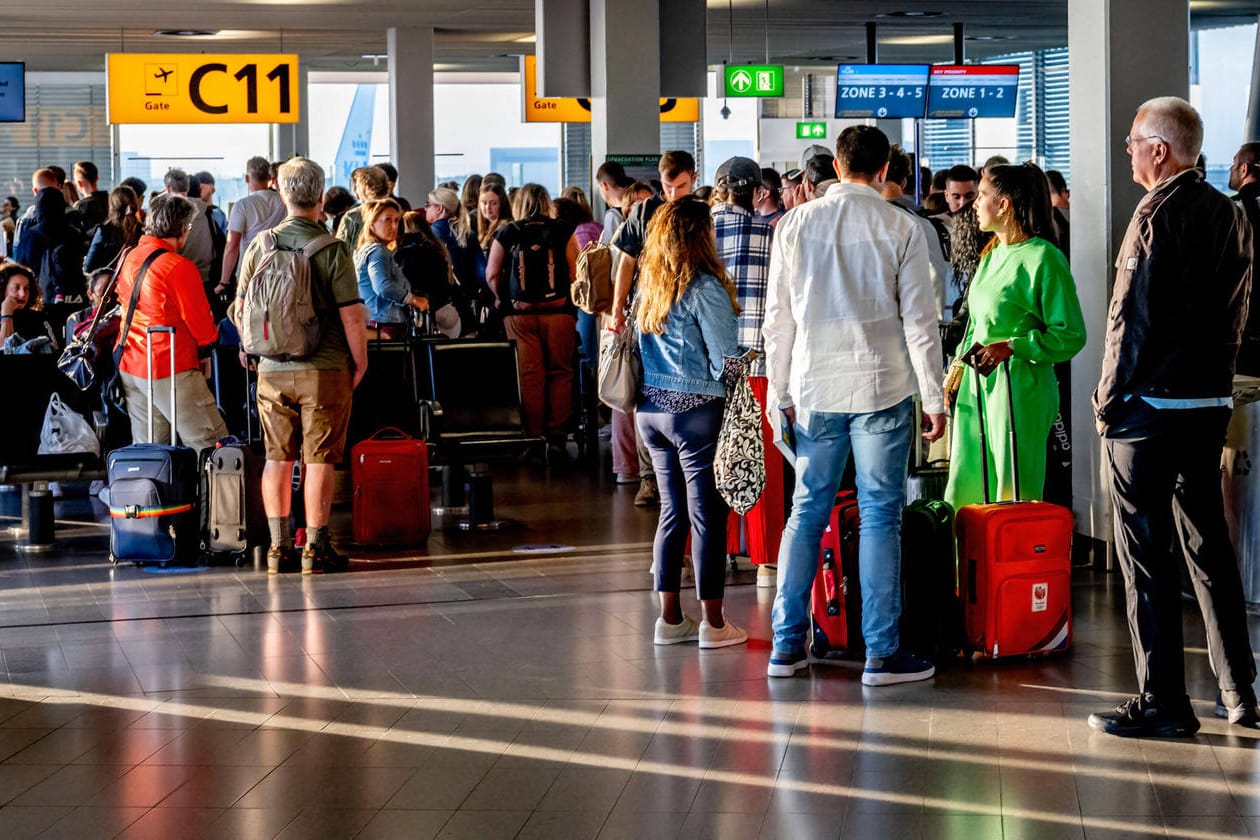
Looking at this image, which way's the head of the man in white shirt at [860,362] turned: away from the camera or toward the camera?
away from the camera

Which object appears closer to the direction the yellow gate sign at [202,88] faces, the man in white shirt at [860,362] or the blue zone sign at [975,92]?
the man in white shirt

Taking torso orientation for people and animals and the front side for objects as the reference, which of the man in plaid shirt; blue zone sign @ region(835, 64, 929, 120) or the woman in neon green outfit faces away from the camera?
the man in plaid shirt

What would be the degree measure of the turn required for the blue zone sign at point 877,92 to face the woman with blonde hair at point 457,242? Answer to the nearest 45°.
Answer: approximately 45° to its right

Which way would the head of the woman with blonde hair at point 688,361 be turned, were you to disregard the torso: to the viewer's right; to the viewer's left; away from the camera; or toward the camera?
away from the camera

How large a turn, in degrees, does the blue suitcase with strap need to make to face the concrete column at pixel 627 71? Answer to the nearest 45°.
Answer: approximately 180°

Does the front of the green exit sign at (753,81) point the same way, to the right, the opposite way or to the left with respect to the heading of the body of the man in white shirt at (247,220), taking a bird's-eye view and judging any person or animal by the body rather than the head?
the opposite way

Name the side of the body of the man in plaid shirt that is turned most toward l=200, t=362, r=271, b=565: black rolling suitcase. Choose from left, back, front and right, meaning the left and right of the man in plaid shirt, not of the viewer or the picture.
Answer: left

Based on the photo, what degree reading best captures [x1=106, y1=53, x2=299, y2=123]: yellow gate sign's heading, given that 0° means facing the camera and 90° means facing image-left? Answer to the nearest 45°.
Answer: approximately 0°

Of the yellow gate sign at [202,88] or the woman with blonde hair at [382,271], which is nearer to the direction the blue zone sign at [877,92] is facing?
the woman with blonde hair

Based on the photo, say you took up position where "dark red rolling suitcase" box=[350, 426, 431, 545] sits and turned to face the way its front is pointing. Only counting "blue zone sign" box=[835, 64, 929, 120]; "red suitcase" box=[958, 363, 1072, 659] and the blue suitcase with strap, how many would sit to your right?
1

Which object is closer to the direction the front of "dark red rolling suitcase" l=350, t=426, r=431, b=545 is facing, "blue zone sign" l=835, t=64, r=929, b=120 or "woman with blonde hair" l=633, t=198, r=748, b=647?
the woman with blonde hair

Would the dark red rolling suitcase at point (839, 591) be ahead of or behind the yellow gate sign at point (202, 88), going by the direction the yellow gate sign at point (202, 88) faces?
ahead

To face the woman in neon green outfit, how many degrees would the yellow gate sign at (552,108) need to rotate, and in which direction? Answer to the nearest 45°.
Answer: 0° — it already faces them

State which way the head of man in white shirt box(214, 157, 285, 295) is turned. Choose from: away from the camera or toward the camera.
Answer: away from the camera

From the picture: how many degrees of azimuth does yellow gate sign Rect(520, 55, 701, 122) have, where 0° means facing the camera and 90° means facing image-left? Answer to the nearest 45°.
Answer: approximately 0°
